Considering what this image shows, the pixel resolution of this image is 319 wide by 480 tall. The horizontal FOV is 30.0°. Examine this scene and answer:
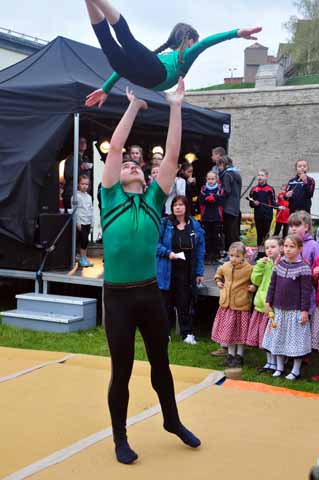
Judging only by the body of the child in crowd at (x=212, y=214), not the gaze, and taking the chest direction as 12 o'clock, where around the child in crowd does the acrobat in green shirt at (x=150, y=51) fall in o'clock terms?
The acrobat in green shirt is roughly at 12 o'clock from the child in crowd.

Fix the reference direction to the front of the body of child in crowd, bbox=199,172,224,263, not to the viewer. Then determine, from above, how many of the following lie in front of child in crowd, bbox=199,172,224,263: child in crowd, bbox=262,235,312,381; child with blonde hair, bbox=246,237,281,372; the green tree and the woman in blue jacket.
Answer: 3

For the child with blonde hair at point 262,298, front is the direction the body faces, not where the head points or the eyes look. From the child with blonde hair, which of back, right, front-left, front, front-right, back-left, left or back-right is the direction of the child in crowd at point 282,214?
back-right

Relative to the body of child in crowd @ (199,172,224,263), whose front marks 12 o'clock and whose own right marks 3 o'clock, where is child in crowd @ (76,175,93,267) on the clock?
child in crowd @ (76,175,93,267) is roughly at 2 o'clock from child in crowd @ (199,172,224,263).

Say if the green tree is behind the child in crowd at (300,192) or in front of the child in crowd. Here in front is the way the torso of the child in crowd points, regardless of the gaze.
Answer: behind

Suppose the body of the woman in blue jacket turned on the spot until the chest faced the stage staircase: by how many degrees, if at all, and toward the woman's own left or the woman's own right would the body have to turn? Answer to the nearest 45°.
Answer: approximately 90° to the woman's own right

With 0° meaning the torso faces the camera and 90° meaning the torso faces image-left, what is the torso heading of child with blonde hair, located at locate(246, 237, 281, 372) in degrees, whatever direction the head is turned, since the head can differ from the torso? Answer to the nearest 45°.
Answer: approximately 45°

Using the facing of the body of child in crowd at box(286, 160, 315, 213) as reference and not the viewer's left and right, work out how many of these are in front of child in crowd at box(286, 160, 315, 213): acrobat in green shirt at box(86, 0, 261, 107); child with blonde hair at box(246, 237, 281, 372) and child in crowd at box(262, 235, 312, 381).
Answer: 3

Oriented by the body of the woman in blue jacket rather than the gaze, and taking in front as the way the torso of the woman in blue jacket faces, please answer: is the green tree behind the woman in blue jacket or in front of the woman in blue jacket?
behind

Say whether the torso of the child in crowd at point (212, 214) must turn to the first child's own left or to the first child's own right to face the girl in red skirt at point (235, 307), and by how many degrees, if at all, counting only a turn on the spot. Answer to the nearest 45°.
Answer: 0° — they already face them

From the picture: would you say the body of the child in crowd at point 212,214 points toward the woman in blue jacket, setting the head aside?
yes
